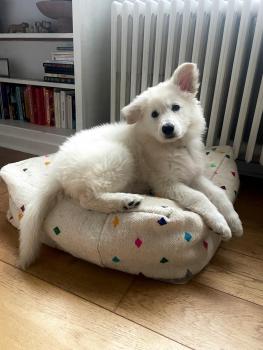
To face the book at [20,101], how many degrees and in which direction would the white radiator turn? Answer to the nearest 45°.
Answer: approximately 45° to its right

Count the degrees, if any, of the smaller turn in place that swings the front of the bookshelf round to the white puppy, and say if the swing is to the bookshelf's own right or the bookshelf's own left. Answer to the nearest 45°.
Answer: approximately 45° to the bookshelf's own left

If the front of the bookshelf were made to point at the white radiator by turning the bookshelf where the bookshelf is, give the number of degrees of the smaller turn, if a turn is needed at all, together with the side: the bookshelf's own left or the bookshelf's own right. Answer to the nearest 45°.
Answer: approximately 90° to the bookshelf's own left

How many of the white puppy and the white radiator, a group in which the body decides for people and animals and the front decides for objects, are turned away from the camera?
0

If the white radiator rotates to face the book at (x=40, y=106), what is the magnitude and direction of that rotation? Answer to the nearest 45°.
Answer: approximately 45° to its right

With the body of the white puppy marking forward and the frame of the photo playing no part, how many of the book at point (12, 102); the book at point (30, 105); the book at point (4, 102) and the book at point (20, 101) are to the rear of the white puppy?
4

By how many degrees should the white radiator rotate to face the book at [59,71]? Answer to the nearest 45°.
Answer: approximately 45° to its right

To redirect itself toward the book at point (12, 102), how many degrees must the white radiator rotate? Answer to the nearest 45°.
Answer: approximately 45° to its right

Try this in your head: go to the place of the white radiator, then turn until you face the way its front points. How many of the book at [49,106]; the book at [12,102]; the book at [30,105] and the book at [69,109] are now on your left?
0

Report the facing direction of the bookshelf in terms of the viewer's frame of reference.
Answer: facing the viewer and to the left of the viewer

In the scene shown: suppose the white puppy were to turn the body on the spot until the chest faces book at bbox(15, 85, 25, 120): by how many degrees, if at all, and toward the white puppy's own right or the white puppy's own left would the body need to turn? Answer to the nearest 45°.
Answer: approximately 180°

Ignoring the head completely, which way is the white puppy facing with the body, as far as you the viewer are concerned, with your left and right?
facing the viewer and to the right of the viewer

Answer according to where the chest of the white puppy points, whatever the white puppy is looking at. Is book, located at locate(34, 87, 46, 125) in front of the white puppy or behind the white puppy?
behind

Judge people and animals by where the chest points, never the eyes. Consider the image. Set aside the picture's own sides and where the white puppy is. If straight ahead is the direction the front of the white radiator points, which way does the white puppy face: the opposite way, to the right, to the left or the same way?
to the left

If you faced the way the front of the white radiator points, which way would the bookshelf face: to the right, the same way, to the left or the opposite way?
the same way

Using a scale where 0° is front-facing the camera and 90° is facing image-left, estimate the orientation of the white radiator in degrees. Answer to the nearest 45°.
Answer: approximately 45°

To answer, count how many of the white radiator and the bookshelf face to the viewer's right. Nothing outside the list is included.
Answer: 0
